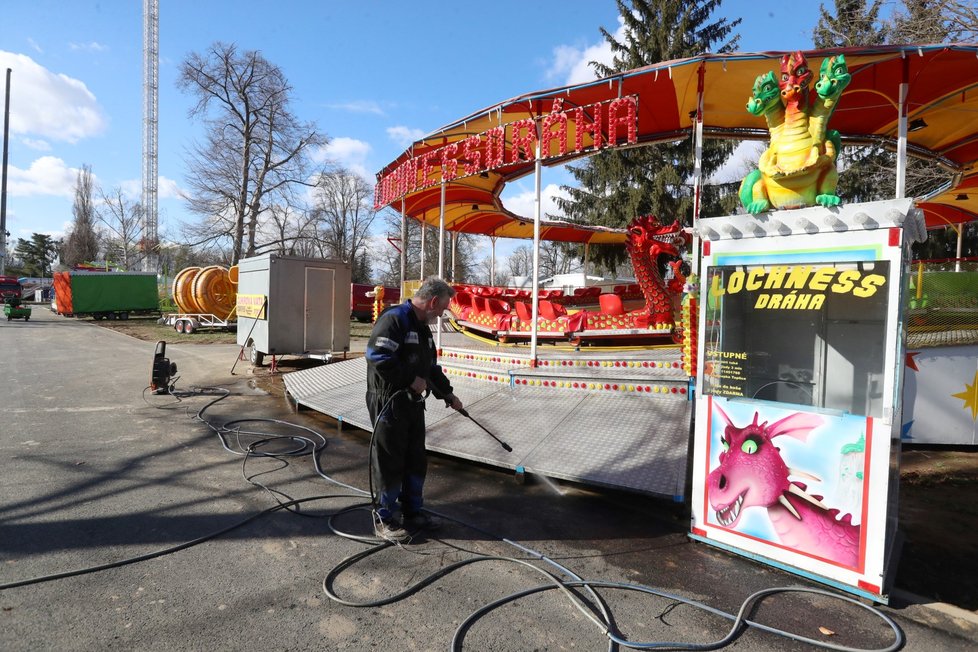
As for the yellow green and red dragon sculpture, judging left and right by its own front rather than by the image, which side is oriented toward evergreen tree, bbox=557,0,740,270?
back

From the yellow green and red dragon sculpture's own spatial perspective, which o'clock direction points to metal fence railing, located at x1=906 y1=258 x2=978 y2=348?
The metal fence railing is roughly at 7 o'clock from the yellow green and red dragon sculpture.

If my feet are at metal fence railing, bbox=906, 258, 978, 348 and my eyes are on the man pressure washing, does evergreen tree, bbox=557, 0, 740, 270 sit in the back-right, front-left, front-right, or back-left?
back-right

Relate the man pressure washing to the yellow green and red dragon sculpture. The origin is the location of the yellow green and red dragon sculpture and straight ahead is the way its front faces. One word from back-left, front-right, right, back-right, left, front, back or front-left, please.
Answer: front-right

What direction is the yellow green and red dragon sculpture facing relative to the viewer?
toward the camera

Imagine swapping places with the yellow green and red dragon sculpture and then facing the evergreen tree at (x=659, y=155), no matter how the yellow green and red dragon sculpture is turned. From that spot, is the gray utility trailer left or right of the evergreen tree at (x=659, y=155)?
left
